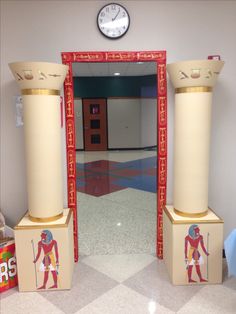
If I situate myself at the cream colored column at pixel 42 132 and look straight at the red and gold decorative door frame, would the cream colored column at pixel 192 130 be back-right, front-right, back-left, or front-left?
front-right

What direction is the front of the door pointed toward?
toward the camera

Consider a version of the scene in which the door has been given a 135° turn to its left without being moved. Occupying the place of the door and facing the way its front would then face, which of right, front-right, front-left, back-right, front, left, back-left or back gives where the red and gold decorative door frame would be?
back-right

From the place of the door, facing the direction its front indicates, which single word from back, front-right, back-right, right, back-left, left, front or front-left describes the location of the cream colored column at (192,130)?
front

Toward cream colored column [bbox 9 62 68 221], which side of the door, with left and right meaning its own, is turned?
front
